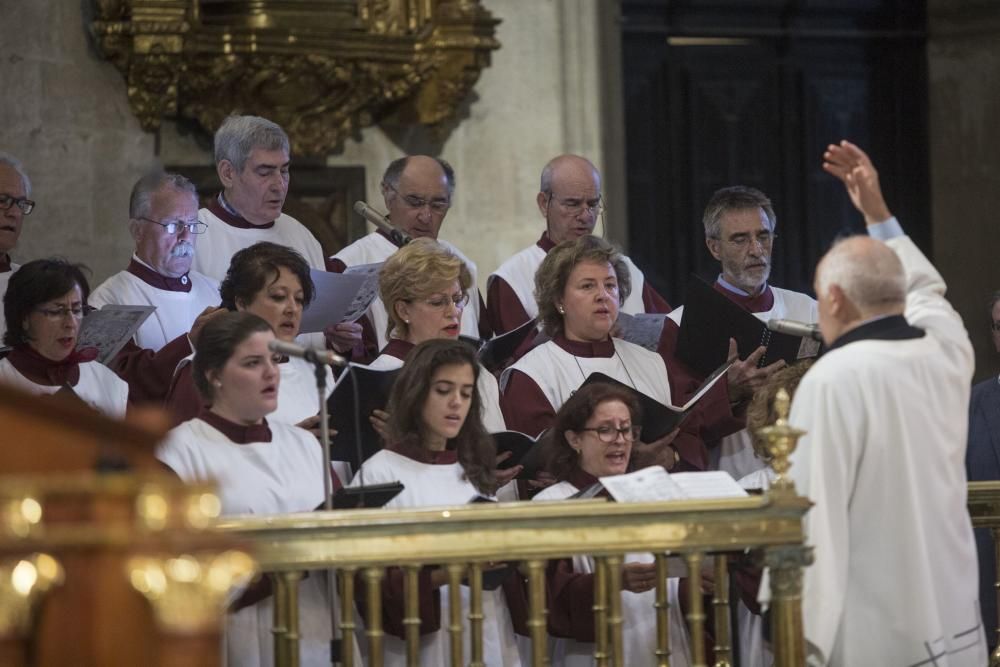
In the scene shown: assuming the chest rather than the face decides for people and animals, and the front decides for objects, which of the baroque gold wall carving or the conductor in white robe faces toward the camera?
the baroque gold wall carving

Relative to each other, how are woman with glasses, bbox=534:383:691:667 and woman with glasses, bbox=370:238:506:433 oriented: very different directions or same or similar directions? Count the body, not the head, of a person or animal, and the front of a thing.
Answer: same or similar directions

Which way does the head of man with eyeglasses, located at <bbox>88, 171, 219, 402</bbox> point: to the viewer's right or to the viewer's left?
to the viewer's right

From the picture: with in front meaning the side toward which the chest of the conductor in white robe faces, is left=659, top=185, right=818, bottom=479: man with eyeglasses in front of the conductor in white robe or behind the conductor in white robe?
in front

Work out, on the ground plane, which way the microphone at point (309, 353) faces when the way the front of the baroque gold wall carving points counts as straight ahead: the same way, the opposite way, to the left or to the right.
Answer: to the right

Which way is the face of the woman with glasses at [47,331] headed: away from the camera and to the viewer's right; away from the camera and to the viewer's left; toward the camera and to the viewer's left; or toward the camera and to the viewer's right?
toward the camera and to the viewer's right

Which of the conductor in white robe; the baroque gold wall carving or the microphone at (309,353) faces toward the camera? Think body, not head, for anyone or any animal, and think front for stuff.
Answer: the baroque gold wall carving

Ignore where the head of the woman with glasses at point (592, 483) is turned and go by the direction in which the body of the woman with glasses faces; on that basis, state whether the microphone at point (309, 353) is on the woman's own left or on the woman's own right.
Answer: on the woman's own right

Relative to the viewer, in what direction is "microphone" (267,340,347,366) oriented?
to the viewer's left

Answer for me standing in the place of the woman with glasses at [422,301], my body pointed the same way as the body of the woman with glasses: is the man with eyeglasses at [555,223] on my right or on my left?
on my left

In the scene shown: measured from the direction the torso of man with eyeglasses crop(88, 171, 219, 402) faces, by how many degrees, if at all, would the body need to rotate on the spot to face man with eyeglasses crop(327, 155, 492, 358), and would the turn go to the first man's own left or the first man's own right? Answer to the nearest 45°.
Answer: approximately 45° to the first man's own left

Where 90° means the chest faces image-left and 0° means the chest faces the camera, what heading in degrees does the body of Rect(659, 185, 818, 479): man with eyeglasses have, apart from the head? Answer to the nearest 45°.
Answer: approximately 315°
